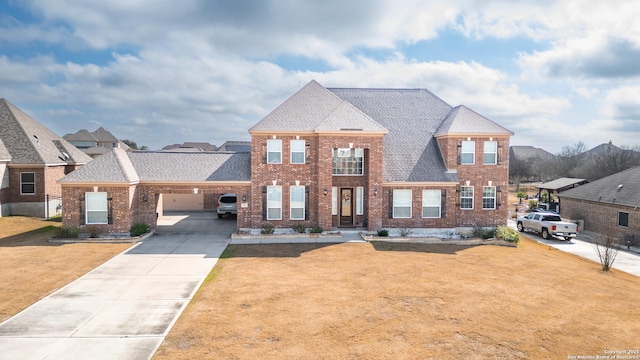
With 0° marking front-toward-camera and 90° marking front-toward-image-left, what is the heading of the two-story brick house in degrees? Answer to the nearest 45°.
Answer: approximately 0°

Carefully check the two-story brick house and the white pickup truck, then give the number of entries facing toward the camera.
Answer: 1

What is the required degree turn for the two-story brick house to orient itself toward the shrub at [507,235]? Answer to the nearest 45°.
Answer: approximately 90° to its left

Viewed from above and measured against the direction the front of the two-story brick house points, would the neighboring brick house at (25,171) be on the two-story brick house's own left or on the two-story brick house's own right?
on the two-story brick house's own right
